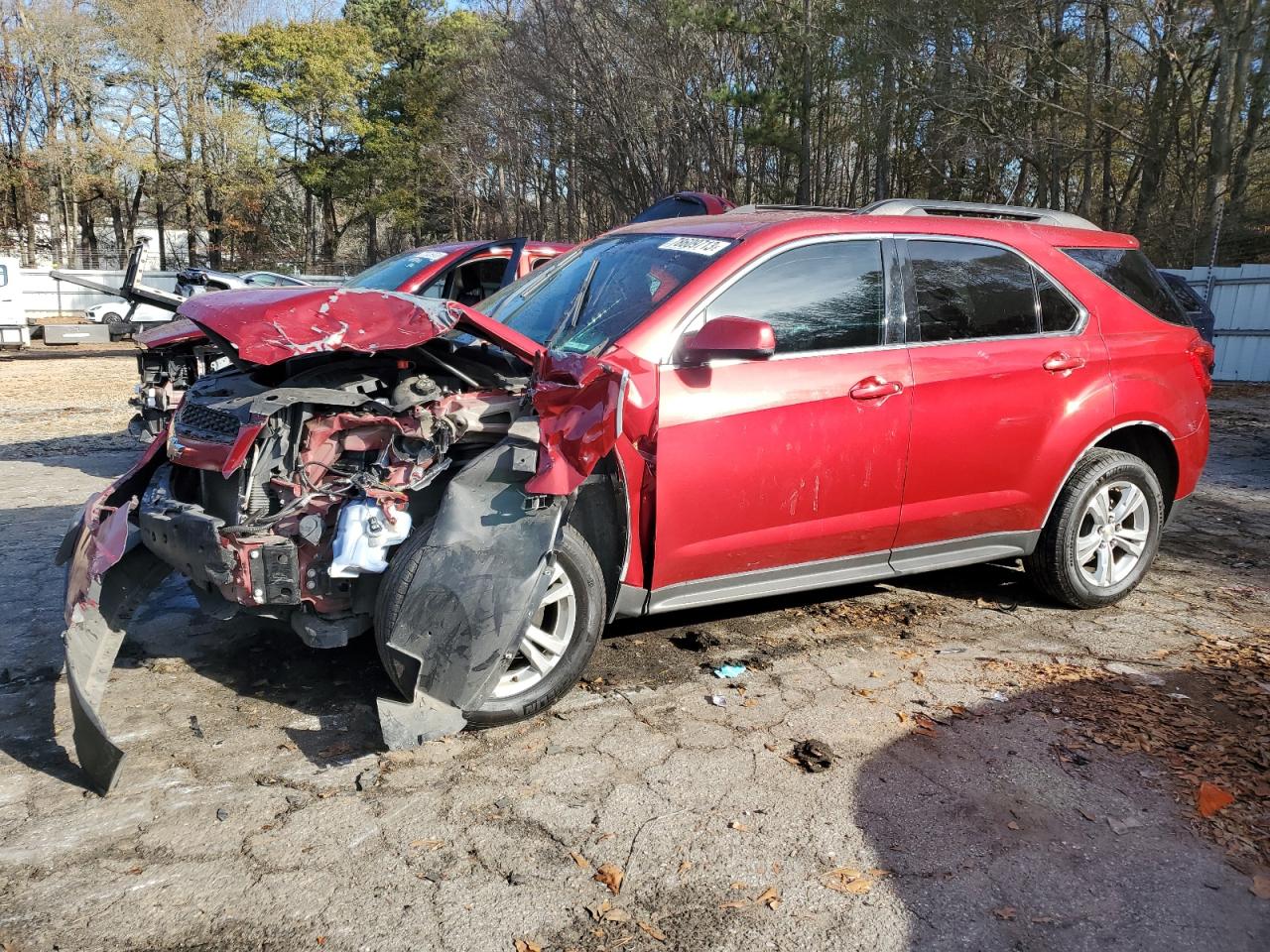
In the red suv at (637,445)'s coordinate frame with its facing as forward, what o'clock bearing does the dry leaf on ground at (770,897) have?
The dry leaf on ground is roughly at 10 o'clock from the red suv.

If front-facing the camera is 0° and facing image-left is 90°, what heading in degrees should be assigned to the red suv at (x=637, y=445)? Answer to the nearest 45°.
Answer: approximately 45°

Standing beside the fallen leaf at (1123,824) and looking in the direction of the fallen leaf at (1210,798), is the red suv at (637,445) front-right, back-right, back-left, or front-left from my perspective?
back-left

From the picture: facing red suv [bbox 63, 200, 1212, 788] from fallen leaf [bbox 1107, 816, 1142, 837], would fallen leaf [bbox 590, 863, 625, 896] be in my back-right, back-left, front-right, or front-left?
front-left

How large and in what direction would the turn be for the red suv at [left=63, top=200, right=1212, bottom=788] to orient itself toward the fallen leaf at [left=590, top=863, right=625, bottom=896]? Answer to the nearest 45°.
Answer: approximately 45° to its left

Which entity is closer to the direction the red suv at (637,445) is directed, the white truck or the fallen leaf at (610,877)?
the fallen leaf

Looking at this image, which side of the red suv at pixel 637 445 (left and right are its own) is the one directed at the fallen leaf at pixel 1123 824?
left

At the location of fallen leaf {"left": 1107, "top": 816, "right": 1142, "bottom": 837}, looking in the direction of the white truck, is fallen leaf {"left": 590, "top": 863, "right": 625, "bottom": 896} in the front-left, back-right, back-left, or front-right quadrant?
front-left

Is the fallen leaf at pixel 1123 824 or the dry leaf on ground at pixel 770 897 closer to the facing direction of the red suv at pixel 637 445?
the dry leaf on ground

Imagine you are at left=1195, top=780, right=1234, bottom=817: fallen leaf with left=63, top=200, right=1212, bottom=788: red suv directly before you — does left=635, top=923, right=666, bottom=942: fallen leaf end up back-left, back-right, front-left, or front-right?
front-left

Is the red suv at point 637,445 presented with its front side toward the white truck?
no

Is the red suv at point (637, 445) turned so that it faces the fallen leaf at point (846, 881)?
no
